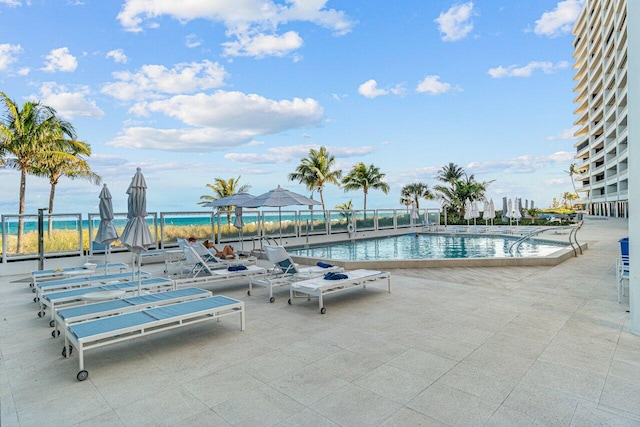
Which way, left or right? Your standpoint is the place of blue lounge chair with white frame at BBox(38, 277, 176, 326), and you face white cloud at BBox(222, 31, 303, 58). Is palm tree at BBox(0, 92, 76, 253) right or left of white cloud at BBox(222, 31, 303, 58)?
left

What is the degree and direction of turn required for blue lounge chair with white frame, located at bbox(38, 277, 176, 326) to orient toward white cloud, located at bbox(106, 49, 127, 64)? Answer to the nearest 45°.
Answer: approximately 90° to its left

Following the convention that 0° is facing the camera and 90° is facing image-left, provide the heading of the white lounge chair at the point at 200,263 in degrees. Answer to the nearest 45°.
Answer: approximately 225°

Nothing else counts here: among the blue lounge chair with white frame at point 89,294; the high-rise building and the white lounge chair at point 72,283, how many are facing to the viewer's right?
2

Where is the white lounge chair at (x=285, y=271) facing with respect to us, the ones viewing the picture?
facing away from the viewer and to the right of the viewer

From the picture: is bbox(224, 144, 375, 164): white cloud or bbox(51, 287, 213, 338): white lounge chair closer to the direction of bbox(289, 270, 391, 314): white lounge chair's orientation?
the white cloud

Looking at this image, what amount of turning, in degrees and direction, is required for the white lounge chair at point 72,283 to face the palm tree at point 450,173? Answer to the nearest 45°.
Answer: approximately 45° to its left

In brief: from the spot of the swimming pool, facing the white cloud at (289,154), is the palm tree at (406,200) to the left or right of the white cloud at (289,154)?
right

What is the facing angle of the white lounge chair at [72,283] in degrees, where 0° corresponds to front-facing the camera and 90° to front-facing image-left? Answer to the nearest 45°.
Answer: approximately 270°

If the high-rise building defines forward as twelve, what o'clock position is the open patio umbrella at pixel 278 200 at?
The open patio umbrella is roughly at 11 o'clock from the high-rise building.
